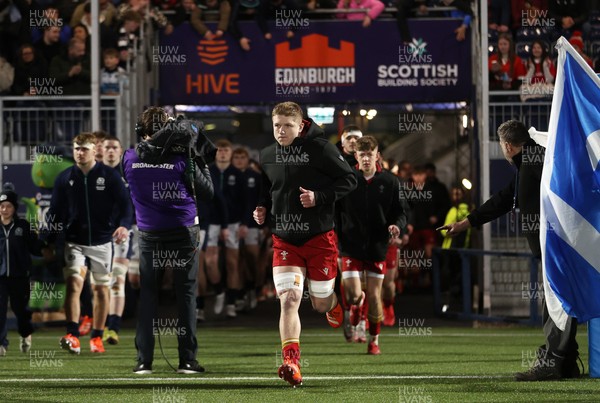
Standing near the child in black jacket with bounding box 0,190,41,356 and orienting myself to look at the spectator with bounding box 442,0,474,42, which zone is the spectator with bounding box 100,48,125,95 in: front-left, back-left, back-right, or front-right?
front-left

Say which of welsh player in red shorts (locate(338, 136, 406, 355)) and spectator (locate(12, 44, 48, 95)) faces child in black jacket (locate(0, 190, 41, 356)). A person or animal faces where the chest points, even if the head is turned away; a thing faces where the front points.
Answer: the spectator

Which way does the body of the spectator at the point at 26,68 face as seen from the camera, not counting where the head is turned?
toward the camera

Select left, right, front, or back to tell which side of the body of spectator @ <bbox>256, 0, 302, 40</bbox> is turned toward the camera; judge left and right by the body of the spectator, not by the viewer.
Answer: front

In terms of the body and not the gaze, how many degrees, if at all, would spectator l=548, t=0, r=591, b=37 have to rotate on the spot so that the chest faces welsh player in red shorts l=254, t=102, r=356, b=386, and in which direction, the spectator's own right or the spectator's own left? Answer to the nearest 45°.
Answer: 0° — they already face them

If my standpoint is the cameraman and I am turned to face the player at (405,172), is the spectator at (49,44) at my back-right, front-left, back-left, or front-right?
front-left

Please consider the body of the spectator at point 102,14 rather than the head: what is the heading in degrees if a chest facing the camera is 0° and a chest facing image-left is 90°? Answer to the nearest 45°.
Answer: approximately 0°

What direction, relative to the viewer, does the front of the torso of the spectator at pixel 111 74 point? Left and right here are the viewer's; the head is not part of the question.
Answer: facing the viewer

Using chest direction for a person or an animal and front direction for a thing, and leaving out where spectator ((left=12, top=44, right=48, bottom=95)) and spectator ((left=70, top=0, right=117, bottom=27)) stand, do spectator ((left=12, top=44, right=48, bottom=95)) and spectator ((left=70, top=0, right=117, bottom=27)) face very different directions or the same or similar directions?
same or similar directions

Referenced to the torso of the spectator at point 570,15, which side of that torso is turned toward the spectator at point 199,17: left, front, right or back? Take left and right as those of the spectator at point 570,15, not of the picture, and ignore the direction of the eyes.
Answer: right

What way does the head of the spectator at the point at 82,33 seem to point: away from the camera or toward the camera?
toward the camera

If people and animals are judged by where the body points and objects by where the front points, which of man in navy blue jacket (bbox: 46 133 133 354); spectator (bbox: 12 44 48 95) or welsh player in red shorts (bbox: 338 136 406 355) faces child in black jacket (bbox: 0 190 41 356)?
the spectator

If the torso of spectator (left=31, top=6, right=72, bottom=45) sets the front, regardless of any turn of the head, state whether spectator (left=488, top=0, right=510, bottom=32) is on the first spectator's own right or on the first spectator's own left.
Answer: on the first spectator's own left

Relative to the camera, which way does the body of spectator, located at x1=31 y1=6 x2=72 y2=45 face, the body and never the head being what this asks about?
toward the camera

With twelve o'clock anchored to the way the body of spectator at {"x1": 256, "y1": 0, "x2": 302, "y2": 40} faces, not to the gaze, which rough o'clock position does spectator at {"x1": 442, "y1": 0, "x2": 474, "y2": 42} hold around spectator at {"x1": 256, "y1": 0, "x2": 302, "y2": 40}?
spectator at {"x1": 442, "y1": 0, "x2": 474, "y2": 42} is roughly at 9 o'clock from spectator at {"x1": 256, "y1": 0, "x2": 302, "y2": 40}.
